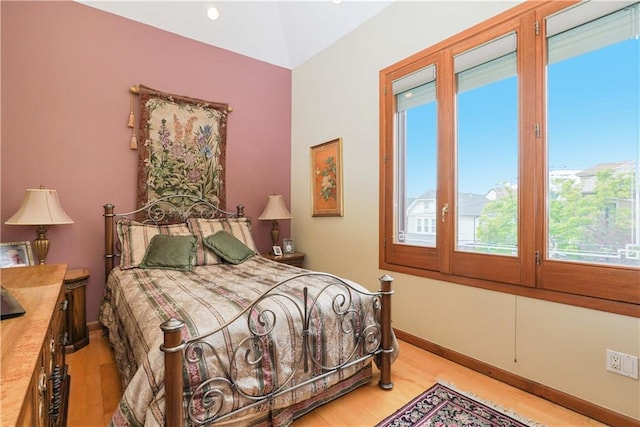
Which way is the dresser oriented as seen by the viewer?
to the viewer's right

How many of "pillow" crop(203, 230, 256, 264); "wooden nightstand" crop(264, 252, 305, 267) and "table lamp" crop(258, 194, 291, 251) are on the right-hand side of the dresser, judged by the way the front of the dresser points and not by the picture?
0

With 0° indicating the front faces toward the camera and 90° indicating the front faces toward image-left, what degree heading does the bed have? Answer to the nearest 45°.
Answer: approximately 315°

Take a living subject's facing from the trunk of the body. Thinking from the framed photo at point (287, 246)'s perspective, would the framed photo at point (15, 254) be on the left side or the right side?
on its right

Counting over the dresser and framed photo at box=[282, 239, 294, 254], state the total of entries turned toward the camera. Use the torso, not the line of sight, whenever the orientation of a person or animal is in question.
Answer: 1

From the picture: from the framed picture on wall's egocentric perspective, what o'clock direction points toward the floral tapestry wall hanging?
The floral tapestry wall hanging is roughly at 1 o'clock from the framed picture on wall.

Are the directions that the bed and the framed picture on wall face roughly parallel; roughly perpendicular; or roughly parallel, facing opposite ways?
roughly perpendicular

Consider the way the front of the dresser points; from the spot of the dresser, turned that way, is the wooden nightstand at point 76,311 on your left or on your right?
on your left

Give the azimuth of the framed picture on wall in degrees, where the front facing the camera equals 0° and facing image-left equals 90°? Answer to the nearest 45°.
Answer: approximately 45°

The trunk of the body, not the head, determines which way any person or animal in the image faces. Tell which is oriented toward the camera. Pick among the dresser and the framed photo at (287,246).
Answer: the framed photo

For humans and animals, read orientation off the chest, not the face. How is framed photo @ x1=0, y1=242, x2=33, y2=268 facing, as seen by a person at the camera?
facing the viewer and to the right of the viewer

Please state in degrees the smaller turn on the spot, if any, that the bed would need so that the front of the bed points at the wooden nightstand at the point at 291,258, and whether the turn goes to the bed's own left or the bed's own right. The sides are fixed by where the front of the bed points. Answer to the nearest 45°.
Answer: approximately 135° to the bed's own left

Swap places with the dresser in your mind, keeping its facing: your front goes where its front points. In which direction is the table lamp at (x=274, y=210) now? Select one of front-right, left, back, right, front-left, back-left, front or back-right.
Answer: front-left

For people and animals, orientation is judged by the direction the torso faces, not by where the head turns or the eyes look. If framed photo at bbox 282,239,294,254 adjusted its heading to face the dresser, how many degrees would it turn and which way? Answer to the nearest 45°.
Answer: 0° — it already faces it

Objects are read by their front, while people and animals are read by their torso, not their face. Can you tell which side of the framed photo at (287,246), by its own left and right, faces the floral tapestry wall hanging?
right

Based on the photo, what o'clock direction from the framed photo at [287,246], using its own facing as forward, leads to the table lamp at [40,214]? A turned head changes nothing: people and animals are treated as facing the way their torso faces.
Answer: The table lamp is roughly at 2 o'clock from the framed photo.
